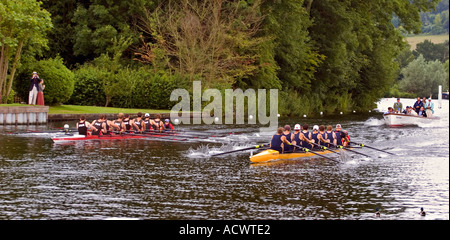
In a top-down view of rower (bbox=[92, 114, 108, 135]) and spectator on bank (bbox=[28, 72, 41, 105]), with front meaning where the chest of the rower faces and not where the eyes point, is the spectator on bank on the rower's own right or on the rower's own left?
on the rower's own left

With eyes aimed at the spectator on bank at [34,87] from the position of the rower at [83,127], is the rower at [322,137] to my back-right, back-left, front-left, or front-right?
back-right

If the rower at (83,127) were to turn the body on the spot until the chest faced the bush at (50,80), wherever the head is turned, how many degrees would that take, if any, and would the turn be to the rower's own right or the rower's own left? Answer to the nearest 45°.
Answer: approximately 45° to the rower's own left

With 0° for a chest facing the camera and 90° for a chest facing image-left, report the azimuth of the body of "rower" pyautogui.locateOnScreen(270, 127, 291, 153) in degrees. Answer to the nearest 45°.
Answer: approximately 225°

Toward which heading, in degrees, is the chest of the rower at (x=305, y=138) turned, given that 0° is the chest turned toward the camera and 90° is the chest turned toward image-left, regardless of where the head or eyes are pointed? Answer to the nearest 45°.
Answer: approximately 225°

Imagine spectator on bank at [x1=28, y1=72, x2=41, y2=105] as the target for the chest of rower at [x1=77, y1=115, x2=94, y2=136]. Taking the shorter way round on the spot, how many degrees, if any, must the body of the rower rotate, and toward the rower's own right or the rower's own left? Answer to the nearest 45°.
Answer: approximately 45° to the rower's own left
